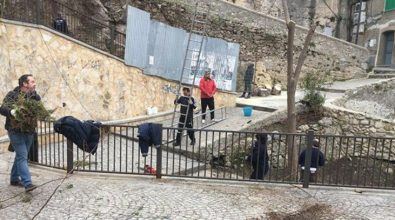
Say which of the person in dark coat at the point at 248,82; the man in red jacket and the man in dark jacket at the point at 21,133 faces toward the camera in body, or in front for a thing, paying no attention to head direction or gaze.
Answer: the man in red jacket

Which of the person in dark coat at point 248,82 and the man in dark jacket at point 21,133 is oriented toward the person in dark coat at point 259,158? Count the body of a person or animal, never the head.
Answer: the man in dark jacket

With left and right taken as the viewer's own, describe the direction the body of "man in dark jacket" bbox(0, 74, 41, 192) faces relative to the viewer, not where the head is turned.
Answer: facing to the right of the viewer

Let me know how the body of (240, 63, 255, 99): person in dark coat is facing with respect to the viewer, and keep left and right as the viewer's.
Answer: facing to the left of the viewer

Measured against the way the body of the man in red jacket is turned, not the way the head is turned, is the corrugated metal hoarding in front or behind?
behind

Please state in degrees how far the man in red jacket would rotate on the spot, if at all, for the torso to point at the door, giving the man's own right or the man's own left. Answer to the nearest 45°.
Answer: approximately 135° to the man's own left

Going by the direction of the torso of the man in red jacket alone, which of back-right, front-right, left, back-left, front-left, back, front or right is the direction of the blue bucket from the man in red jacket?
back-left

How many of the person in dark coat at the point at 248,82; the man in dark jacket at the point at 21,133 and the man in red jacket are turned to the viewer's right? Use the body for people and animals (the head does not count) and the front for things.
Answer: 1

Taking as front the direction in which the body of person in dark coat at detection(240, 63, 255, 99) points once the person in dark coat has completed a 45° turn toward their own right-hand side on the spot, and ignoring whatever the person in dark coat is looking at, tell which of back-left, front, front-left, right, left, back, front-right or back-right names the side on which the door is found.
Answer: right

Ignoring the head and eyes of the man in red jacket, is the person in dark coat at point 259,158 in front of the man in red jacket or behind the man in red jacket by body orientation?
in front
